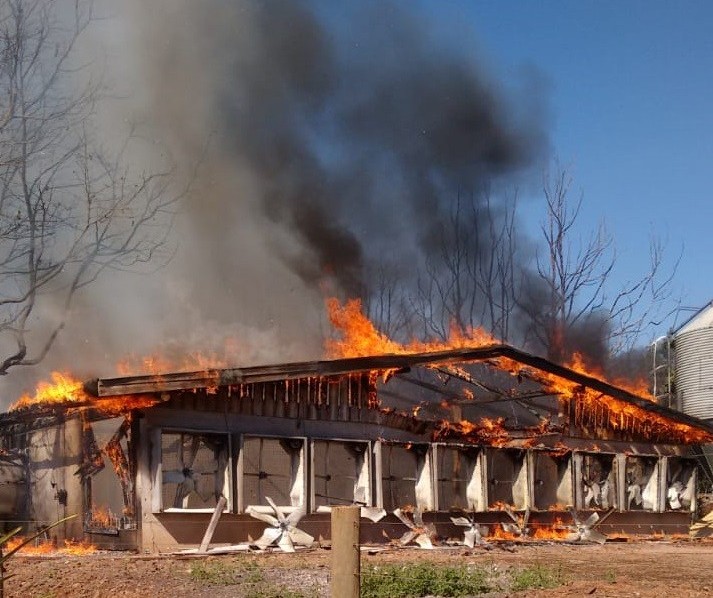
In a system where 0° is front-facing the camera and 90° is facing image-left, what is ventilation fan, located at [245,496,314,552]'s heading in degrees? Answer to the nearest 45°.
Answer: approximately 0°

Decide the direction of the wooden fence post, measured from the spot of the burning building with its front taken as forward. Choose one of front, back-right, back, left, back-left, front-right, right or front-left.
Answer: front-right

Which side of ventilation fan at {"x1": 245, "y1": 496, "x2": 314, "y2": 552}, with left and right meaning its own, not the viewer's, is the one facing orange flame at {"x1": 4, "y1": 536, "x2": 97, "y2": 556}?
right

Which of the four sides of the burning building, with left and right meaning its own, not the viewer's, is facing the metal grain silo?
left

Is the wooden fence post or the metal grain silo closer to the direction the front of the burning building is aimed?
the wooden fence post

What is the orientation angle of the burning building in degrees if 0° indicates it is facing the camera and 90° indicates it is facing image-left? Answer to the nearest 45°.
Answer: approximately 315°
